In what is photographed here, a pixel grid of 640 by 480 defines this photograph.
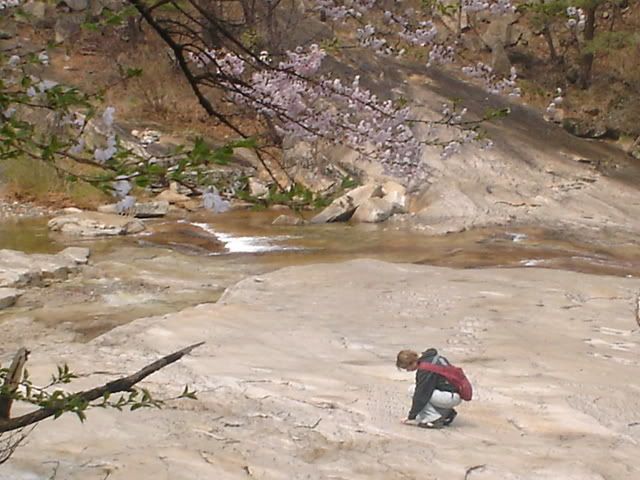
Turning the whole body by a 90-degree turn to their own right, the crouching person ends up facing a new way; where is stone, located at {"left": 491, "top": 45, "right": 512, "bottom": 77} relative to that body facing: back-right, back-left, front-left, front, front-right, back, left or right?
front

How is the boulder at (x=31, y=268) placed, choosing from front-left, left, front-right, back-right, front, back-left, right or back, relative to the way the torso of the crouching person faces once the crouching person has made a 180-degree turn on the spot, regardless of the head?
back-left

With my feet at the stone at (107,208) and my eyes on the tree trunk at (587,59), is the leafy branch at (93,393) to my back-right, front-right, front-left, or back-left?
back-right

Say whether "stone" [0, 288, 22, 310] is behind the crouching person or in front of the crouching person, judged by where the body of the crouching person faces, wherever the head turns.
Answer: in front

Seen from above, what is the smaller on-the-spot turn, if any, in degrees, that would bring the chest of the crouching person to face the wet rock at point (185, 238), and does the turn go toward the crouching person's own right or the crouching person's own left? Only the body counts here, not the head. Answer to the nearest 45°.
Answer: approximately 45° to the crouching person's own right

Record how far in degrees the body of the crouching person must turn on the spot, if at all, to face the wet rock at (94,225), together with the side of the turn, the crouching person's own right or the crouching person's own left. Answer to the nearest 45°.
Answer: approximately 45° to the crouching person's own right

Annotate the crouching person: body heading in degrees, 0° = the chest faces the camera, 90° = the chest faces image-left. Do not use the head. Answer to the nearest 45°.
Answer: approximately 90°

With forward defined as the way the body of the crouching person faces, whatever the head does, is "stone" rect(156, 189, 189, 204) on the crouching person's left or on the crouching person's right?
on the crouching person's right

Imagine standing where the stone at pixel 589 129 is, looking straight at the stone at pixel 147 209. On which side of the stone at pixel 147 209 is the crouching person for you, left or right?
left

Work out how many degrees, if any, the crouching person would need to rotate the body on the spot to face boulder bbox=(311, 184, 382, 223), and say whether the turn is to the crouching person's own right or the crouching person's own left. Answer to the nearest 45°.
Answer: approximately 90° to the crouching person's own right

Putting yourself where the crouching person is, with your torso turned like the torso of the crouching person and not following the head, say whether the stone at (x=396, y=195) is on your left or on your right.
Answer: on your right

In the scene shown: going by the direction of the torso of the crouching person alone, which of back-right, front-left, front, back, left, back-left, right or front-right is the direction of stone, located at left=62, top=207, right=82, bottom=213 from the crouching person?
front-right

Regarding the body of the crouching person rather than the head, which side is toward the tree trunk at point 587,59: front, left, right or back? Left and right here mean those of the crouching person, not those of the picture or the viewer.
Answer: right

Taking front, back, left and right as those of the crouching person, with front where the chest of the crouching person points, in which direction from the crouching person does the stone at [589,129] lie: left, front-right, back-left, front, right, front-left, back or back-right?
right
